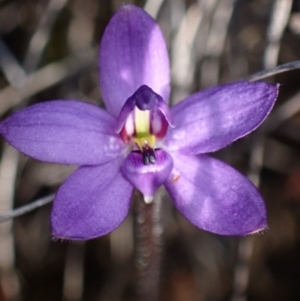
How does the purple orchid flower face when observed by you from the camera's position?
facing the viewer

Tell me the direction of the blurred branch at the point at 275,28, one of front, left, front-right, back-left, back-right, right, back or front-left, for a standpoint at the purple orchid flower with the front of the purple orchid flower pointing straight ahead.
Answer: back-left

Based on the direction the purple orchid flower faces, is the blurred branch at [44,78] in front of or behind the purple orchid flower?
behind

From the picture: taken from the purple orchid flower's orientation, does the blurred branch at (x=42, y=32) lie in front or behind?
behind
